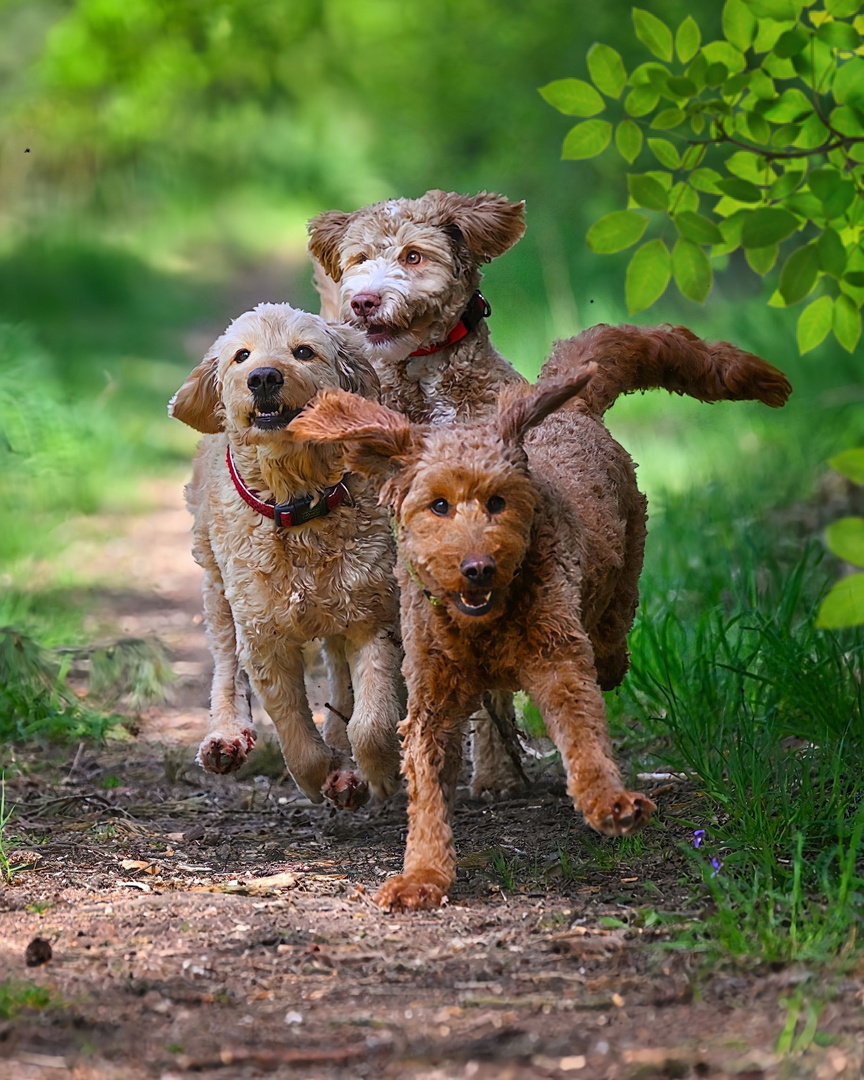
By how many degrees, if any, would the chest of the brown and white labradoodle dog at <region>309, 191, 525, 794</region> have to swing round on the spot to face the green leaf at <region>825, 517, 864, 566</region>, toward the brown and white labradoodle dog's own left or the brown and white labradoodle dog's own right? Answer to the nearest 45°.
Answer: approximately 45° to the brown and white labradoodle dog's own left

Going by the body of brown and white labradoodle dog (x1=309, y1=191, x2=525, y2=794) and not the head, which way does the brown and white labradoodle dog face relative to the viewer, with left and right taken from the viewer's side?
facing the viewer and to the left of the viewer

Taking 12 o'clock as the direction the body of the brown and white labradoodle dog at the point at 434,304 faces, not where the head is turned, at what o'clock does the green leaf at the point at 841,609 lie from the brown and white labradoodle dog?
The green leaf is roughly at 10 o'clock from the brown and white labradoodle dog.

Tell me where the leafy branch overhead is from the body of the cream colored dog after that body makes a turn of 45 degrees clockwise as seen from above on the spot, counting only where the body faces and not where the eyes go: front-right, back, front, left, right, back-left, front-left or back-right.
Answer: left

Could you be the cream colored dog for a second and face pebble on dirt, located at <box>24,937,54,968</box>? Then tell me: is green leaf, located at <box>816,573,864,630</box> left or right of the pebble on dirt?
left

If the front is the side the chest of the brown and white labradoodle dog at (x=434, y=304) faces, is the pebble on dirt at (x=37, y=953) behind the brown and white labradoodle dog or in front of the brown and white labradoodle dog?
in front

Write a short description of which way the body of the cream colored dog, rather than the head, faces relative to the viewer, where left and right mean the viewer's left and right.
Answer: facing the viewer

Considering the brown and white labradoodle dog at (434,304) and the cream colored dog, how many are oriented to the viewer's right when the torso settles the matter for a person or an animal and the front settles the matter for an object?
0

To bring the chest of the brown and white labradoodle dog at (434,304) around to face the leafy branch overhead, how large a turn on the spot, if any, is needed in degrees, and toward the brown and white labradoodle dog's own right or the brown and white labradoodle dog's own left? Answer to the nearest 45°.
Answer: approximately 90° to the brown and white labradoodle dog's own left

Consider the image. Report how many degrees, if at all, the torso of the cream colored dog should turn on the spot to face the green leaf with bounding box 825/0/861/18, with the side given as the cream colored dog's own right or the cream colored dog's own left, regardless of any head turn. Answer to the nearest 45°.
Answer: approximately 45° to the cream colored dog's own left
